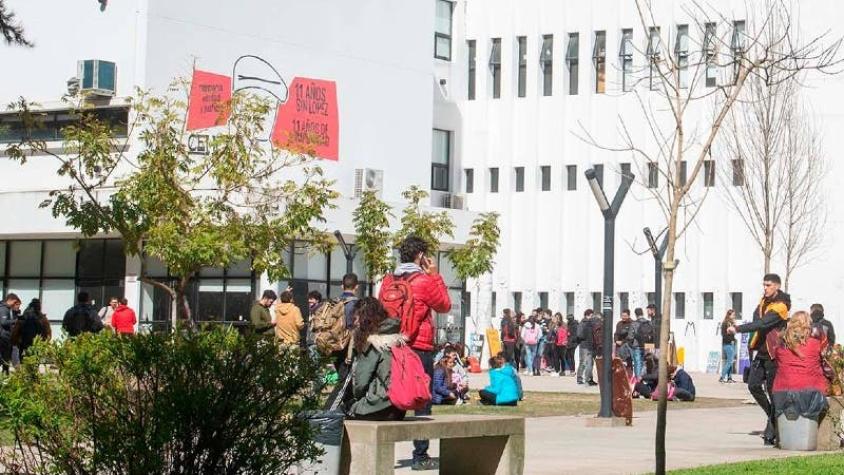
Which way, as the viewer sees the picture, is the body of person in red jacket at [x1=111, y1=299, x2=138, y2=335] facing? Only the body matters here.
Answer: away from the camera

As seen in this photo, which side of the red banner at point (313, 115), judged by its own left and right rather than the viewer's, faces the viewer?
front

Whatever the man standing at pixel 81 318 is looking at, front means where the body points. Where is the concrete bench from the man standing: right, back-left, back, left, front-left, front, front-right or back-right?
back

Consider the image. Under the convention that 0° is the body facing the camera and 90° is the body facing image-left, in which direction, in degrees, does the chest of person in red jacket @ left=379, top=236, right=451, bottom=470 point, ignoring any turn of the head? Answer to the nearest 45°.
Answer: approximately 225°

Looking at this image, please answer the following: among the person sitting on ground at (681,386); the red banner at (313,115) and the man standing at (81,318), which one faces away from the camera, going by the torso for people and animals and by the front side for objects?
the man standing

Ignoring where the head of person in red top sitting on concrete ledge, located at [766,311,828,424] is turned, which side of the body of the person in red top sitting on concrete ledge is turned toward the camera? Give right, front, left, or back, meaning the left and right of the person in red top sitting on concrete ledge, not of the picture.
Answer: back

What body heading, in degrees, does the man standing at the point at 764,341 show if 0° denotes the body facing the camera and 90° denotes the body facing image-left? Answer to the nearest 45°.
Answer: approximately 45°

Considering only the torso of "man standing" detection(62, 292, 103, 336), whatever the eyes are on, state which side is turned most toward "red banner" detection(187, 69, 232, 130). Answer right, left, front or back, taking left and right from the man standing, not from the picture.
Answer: front

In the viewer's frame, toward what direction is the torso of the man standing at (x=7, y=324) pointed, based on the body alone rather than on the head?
to the viewer's right

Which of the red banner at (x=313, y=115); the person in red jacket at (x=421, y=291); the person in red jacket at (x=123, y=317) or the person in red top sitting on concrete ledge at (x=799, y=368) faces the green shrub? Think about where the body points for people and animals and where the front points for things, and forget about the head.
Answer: the red banner

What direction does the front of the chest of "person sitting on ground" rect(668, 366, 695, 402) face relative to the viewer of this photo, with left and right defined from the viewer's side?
facing to the left of the viewer

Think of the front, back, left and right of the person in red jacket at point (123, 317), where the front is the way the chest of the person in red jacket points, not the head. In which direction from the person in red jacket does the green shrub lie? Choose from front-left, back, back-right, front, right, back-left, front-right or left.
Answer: back
